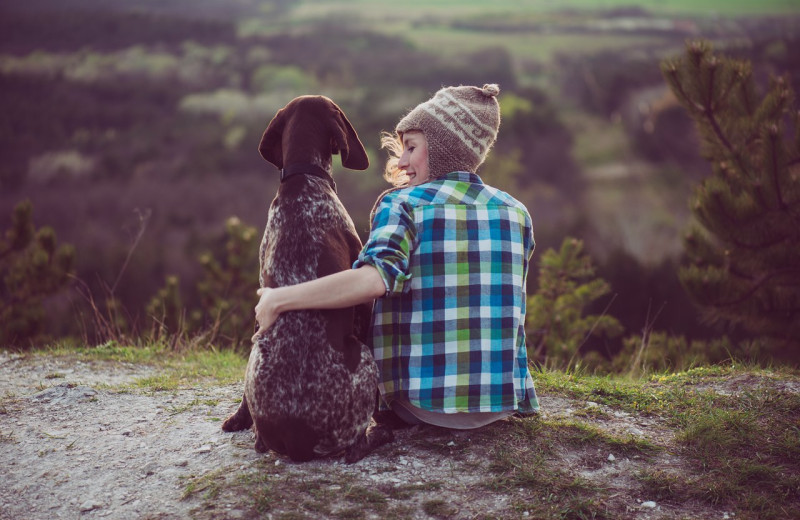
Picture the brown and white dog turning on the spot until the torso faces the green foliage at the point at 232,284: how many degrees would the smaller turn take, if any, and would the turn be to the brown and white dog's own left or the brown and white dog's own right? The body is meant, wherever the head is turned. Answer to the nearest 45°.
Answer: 0° — it already faces it

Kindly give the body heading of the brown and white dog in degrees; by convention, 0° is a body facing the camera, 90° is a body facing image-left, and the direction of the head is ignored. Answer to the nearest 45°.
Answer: approximately 180°

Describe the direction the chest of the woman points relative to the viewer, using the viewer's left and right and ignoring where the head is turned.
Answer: facing away from the viewer

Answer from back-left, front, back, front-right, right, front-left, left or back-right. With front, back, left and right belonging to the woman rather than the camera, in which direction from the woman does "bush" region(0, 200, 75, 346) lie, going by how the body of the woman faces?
front-left

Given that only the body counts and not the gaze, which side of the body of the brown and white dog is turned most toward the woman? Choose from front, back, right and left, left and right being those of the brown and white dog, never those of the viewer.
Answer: right

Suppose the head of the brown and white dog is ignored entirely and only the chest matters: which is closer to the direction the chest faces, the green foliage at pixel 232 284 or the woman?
the green foliage

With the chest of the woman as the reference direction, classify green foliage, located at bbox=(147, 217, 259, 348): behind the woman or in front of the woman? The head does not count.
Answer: in front

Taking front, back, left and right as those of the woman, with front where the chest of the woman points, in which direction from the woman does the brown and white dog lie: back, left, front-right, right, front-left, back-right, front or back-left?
left

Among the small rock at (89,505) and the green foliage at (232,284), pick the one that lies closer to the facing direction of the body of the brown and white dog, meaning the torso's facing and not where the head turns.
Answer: the green foliage

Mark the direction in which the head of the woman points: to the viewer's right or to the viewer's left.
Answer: to the viewer's left
